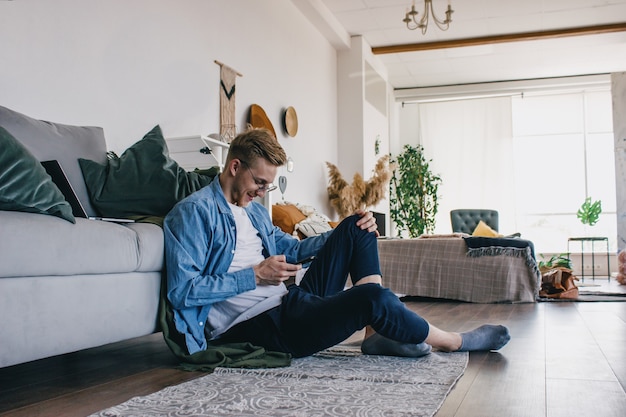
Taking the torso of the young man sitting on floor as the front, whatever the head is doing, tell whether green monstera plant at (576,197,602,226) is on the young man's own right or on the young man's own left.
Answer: on the young man's own left

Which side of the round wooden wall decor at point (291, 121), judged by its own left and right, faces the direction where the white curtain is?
left

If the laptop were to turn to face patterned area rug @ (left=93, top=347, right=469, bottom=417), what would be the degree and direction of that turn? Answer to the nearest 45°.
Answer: approximately 45° to its right

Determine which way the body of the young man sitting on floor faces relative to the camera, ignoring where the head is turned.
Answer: to the viewer's right

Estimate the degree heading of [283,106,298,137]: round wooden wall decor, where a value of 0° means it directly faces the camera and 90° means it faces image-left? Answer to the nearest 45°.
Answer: approximately 315°

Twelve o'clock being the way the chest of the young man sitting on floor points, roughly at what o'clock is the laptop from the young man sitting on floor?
The laptop is roughly at 6 o'clock from the young man sitting on floor.

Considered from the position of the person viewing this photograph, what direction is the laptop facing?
facing to the right of the viewer

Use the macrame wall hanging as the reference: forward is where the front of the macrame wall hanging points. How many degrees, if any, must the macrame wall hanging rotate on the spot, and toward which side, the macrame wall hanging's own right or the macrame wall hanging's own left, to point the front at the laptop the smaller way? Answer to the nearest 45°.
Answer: approximately 45° to the macrame wall hanging's own right

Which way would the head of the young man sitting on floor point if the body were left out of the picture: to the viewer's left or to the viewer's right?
to the viewer's right

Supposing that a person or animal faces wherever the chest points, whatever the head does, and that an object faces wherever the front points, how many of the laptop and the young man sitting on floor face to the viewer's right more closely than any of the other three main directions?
2
